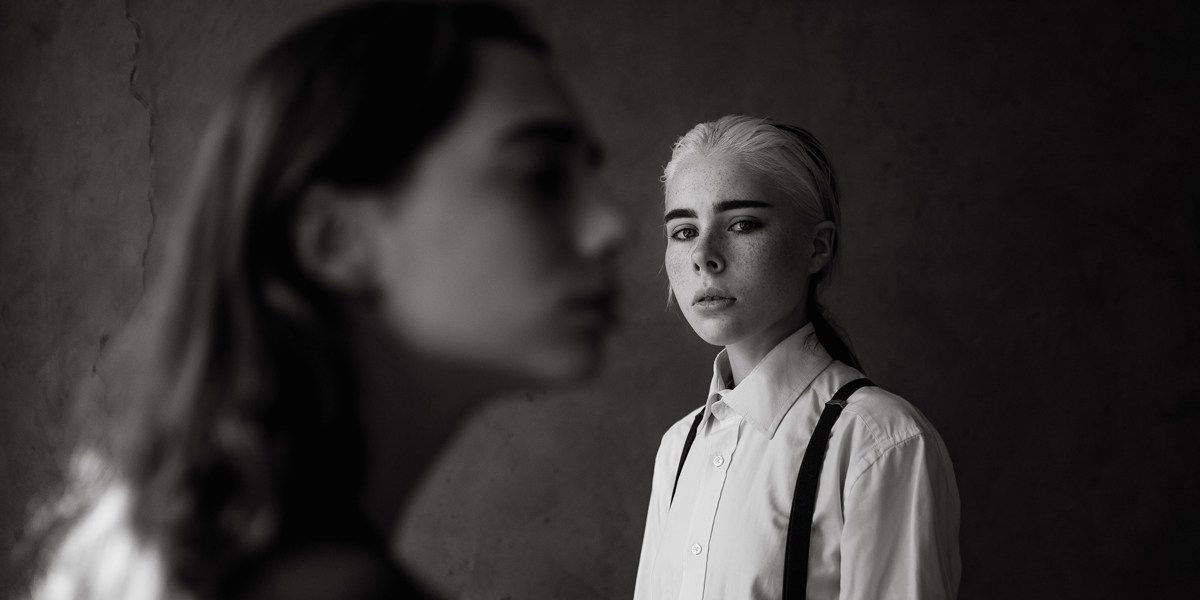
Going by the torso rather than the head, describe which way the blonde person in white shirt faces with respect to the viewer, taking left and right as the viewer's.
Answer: facing the viewer and to the left of the viewer

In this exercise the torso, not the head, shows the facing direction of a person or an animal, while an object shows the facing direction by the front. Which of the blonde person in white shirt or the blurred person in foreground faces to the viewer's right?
the blurred person in foreground

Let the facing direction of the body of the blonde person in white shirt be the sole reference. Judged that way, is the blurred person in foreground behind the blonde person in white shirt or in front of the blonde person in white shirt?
in front

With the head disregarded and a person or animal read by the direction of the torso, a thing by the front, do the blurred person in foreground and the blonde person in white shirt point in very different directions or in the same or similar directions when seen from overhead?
very different directions

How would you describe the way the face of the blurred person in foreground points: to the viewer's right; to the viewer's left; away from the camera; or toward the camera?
to the viewer's right

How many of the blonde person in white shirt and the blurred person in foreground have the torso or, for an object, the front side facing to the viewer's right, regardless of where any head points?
1

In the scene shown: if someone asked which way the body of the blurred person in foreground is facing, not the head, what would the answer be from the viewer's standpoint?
to the viewer's right
